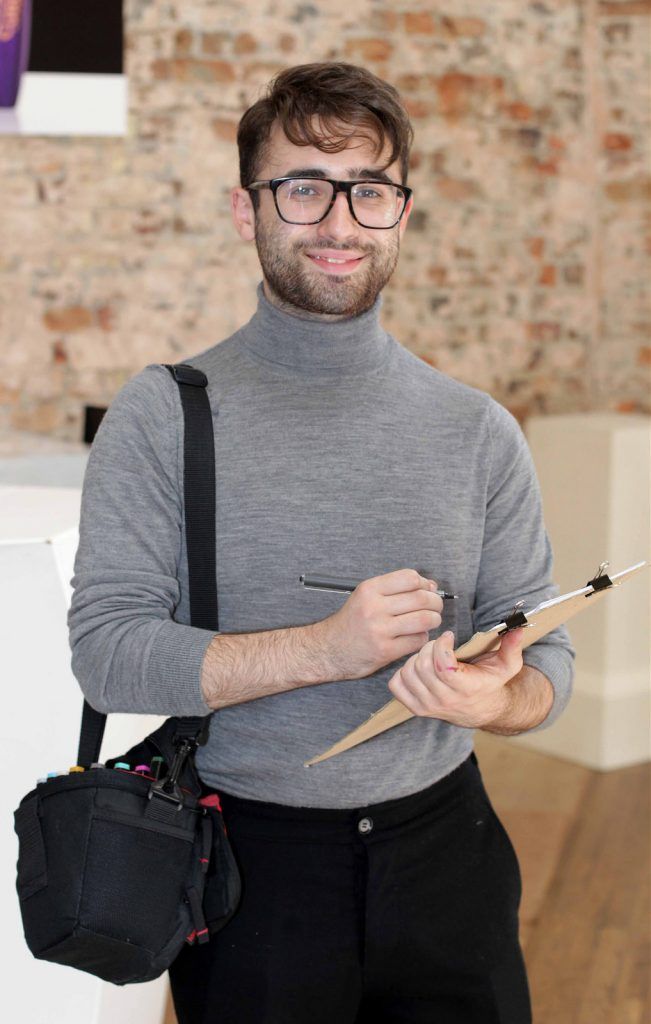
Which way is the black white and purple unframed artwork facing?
toward the camera

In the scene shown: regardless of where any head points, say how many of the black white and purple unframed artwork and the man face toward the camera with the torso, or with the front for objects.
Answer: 2

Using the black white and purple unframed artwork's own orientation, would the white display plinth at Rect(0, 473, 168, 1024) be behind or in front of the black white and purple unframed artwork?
in front

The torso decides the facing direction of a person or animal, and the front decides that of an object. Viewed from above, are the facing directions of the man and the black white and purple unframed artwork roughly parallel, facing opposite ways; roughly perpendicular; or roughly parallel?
roughly parallel

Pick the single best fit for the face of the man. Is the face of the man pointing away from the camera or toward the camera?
toward the camera

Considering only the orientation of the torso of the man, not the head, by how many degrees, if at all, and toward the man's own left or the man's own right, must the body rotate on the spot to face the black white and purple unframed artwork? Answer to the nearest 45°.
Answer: approximately 180°

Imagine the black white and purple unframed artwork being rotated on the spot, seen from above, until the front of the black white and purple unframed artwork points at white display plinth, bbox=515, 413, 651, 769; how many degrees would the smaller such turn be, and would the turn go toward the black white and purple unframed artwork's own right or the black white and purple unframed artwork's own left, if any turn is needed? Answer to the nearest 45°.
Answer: approximately 90° to the black white and purple unframed artwork's own left

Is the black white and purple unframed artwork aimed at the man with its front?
yes

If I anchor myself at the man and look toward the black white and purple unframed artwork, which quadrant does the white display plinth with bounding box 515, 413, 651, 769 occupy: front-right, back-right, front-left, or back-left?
front-right
